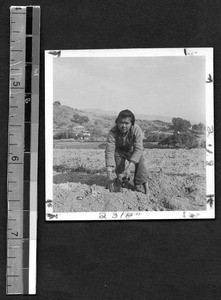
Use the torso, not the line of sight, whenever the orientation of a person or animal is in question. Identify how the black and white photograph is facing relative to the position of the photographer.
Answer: facing the viewer
